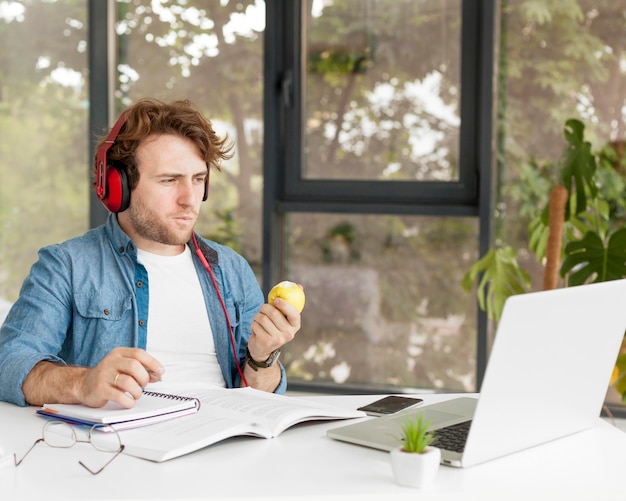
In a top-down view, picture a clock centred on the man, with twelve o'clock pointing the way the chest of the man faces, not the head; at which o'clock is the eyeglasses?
The eyeglasses is roughly at 2 o'clock from the man.

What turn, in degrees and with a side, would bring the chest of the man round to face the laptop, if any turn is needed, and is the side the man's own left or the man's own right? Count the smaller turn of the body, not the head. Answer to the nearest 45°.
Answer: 0° — they already face it

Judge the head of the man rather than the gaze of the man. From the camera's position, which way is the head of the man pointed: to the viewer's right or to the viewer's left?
to the viewer's right

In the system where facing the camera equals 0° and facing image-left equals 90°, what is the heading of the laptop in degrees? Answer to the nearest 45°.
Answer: approximately 135°

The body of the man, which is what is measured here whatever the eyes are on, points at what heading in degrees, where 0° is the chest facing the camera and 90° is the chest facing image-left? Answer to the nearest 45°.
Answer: approximately 315°

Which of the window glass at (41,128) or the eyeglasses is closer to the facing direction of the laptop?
the window glass

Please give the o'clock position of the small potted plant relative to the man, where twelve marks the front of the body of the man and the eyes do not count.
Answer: The small potted plant is roughly at 1 o'clock from the man.

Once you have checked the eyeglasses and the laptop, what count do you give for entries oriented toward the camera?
0

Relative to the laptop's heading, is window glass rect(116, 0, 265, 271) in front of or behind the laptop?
in front

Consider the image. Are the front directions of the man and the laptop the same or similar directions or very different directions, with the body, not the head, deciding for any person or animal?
very different directions

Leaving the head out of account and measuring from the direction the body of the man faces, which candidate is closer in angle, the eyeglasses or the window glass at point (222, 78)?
the eyeglasses

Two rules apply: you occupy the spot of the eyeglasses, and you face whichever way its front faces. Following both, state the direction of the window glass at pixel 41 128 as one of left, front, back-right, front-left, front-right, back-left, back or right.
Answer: front-left

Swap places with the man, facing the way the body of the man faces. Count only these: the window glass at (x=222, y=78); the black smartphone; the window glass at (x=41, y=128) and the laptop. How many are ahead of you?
2

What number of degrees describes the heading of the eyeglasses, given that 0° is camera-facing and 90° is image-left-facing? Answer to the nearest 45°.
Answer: approximately 225°

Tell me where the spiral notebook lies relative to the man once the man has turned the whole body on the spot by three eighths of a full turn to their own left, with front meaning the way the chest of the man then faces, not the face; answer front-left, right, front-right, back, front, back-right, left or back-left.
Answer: back

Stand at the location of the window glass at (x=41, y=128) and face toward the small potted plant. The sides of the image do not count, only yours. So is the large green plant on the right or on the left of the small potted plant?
left

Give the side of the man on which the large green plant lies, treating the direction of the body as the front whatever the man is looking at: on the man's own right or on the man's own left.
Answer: on the man's own left
